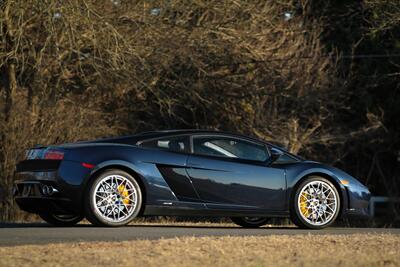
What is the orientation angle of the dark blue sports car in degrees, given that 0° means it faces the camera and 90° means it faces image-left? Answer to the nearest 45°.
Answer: approximately 225°
